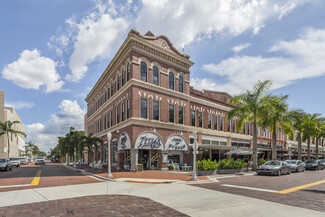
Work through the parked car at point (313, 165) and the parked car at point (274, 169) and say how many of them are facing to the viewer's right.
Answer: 0

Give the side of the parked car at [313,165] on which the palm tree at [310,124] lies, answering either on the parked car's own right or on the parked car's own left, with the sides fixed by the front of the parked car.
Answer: on the parked car's own right

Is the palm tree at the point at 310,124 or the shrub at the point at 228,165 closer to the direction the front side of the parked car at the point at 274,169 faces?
the shrub
